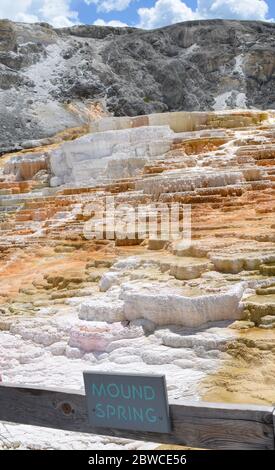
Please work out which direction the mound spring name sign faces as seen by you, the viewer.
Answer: facing the viewer
